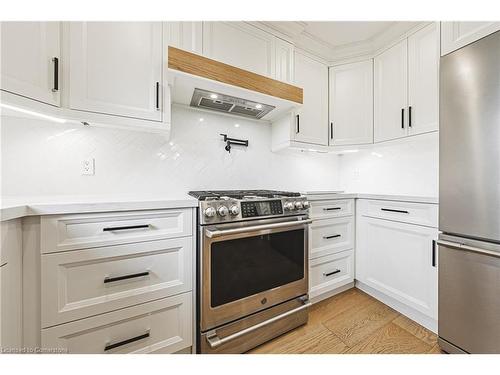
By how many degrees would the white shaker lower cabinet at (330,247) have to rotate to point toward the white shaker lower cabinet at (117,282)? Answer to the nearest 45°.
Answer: approximately 90° to its right

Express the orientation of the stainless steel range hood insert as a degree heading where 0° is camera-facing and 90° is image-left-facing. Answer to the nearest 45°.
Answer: approximately 315°

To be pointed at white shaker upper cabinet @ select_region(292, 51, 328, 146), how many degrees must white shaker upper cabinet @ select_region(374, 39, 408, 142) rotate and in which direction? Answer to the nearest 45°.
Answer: approximately 45° to its right

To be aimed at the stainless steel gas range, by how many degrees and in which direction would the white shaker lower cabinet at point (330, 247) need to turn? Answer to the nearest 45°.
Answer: approximately 90° to its right

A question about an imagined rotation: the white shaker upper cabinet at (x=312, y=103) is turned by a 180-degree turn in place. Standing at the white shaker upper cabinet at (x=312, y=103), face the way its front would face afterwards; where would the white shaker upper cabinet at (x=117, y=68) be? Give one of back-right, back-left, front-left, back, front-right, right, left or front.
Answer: left

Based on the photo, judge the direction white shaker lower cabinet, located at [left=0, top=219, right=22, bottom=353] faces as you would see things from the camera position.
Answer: facing the viewer and to the right of the viewer

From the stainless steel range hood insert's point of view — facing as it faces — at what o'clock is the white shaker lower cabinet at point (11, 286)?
The white shaker lower cabinet is roughly at 3 o'clock from the stainless steel range hood insert.

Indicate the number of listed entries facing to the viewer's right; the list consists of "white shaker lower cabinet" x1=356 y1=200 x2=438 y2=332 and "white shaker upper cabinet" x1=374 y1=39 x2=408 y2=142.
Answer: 0

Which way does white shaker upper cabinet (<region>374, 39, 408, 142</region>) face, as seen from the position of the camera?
facing the viewer and to the left of the viewer

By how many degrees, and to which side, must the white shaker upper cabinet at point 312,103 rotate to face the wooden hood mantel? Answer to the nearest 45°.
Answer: approximately 90° to its right

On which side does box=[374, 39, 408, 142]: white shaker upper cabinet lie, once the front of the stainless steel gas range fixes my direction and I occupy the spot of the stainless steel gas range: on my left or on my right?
on my left

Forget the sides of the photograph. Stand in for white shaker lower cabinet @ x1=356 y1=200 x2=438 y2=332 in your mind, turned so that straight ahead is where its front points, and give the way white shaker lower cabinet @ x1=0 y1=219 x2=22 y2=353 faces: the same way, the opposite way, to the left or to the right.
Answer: the opposite way
